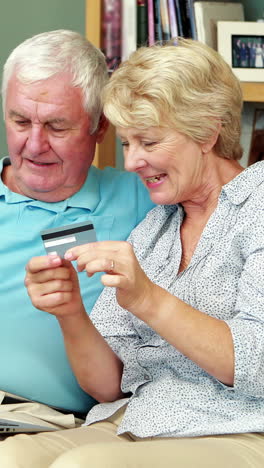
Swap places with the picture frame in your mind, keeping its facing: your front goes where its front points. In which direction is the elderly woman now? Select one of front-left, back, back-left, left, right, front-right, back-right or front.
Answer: front

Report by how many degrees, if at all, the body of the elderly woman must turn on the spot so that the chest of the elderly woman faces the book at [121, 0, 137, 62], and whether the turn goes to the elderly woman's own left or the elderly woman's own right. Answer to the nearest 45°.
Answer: approximately 135° to the elderly woman's own right

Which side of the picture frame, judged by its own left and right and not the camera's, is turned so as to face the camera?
front

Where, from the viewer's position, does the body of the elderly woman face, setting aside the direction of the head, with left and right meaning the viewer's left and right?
facing the viewer and to the left of the viewer

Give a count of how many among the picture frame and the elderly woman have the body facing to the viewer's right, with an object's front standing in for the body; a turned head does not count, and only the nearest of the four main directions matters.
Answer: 0

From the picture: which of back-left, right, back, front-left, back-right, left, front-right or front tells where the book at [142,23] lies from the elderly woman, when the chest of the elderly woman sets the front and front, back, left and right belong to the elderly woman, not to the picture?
back-right

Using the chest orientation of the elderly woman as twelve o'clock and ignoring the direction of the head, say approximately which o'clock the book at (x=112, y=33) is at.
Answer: The book is roughly at 4 o'clock from the elderly woman.

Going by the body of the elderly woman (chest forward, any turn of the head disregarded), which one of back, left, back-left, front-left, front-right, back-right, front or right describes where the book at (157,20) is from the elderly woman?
back-right

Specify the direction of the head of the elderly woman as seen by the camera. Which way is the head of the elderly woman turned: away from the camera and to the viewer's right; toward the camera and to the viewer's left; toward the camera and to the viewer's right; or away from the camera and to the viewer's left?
toward the camera and to the viewer's left
